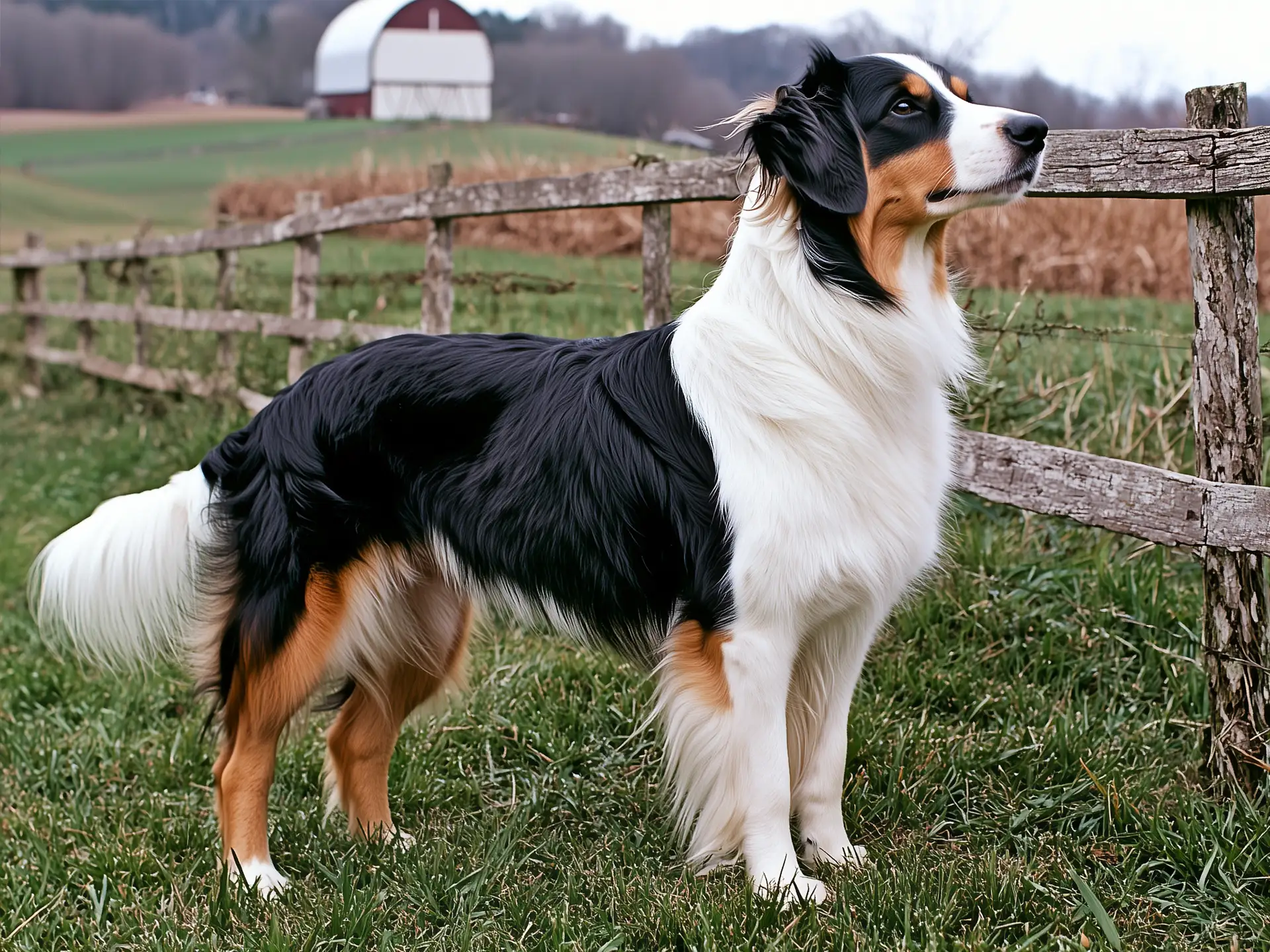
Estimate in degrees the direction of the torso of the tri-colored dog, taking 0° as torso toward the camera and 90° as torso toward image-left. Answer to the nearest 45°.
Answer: approximately 270°
